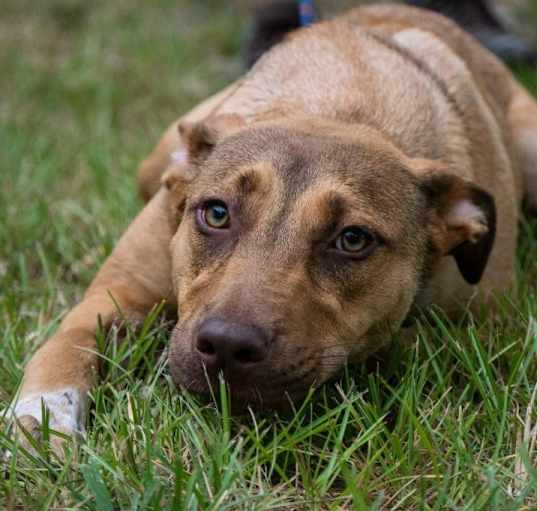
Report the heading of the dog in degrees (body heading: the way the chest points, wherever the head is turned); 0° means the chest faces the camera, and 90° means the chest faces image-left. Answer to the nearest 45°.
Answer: approximately 45°
